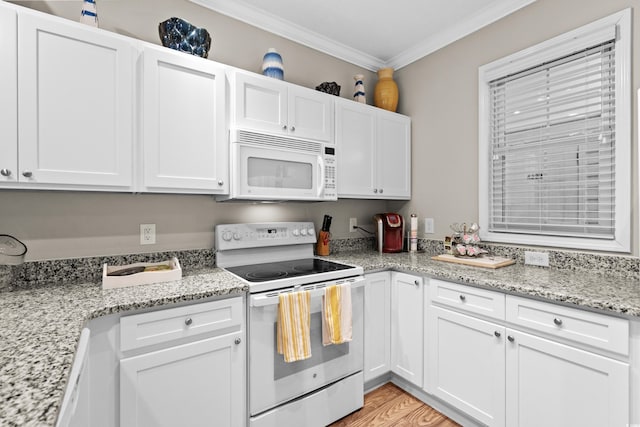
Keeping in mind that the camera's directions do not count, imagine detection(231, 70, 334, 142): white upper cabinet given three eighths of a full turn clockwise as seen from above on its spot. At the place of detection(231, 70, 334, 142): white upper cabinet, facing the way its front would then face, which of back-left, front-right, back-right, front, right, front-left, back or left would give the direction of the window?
back

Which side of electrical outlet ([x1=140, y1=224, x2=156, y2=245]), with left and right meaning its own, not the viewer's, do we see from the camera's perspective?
front

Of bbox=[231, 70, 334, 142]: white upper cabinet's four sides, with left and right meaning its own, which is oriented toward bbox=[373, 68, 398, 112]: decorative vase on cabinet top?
left

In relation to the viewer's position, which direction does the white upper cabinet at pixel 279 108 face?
facing the viewer and to the right of the viewer

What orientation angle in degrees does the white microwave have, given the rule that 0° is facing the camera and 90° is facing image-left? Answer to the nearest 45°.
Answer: approximately 315°

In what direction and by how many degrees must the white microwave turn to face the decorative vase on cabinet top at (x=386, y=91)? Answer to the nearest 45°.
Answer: approximately 90° to its left

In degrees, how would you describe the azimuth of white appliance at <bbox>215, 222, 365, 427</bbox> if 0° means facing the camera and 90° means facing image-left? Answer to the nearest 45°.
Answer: approximately 315°

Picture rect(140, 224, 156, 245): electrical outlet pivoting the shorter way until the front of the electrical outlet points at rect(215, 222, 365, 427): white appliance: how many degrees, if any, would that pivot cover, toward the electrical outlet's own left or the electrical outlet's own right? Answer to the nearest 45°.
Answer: approximately 45° to the electrical outlet's own left
